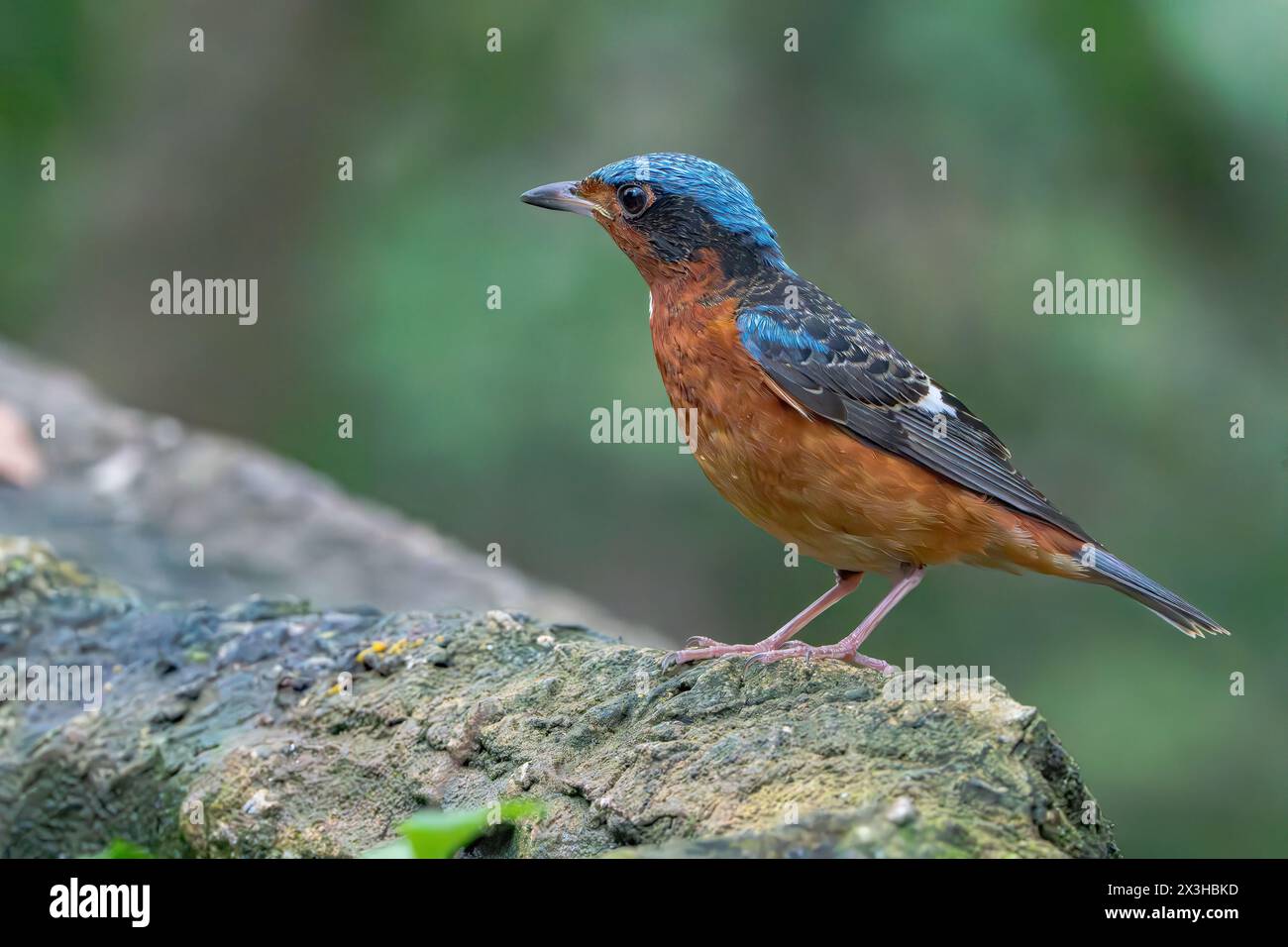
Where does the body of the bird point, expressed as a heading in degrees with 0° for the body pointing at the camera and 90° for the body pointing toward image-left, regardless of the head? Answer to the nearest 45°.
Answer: approximately 90°

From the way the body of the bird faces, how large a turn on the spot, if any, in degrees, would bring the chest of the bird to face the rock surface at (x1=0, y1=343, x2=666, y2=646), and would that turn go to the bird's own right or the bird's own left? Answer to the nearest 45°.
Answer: approximately 45° to the bird's own right
